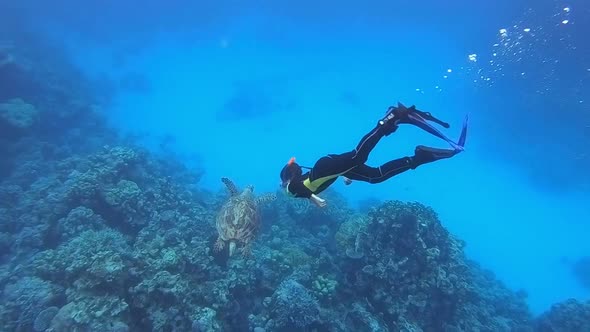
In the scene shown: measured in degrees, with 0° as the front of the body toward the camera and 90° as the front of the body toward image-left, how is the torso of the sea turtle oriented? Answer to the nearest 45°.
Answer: approximately 180°
